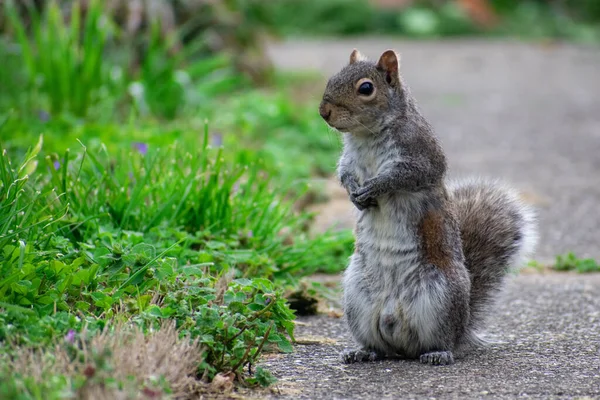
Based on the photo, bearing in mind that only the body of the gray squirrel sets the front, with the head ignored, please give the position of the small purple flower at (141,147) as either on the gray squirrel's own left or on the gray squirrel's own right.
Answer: on the gray squirrel's own right

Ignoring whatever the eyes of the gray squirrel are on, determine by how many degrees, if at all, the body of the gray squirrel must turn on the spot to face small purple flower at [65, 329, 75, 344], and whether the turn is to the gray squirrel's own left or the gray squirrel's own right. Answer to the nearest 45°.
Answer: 0° — it already faces it

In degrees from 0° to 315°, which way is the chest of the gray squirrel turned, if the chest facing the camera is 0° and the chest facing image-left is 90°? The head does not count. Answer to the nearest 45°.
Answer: approximately 45°

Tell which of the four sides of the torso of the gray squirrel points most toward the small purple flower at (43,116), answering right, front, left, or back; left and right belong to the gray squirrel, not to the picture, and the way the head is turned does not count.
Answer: right
